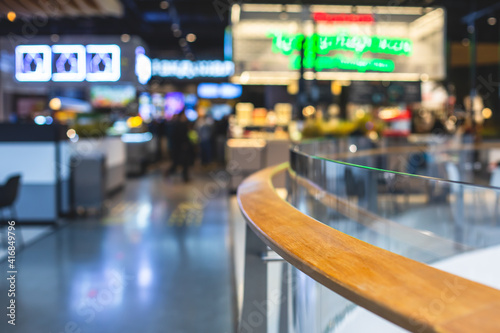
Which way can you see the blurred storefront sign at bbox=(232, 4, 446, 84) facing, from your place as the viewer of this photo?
facing the viewer

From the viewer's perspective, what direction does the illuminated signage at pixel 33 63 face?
toward the camera

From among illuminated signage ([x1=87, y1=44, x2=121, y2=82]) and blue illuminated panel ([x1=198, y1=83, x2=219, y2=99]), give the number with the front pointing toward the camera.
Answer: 2

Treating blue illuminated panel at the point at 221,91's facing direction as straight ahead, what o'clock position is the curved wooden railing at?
The curved wooden railing is roughly at 12 o'clock from the blue illuminated panel.

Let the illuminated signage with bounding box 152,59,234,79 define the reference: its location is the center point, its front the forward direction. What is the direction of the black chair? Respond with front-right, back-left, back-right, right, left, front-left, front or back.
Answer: front

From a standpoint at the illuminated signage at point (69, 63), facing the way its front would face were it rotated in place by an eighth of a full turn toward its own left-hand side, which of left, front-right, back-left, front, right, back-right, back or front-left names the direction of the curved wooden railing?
front-right

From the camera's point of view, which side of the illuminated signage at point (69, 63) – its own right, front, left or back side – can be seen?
front

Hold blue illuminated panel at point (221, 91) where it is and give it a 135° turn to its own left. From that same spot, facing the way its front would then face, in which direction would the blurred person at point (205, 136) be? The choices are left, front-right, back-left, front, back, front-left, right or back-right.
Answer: back-right

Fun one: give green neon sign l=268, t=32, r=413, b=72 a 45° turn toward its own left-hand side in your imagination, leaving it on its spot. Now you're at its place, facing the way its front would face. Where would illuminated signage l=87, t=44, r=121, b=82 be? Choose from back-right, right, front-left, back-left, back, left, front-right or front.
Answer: back-right

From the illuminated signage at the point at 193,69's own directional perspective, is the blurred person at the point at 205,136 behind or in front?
in front

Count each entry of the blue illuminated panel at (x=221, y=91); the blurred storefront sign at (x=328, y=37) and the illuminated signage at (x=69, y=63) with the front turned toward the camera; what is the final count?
3
